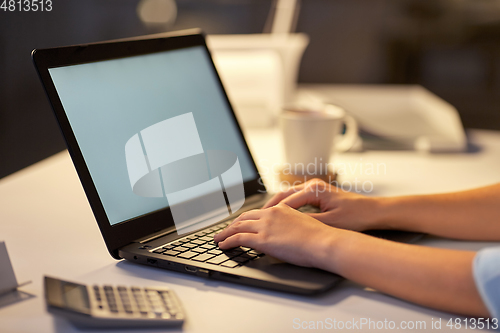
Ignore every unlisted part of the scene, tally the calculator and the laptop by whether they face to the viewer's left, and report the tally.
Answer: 0

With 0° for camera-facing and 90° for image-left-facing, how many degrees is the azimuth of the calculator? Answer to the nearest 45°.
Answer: approximately 270°
